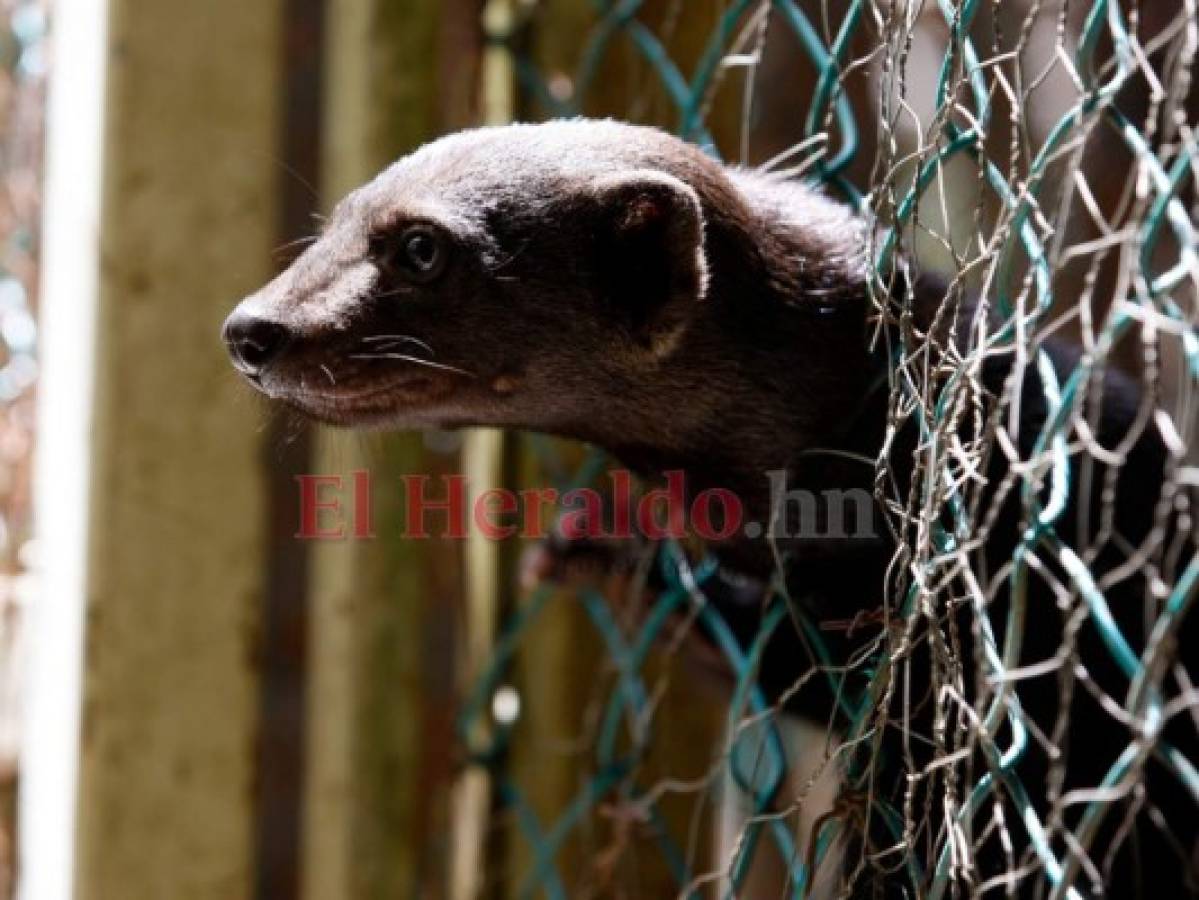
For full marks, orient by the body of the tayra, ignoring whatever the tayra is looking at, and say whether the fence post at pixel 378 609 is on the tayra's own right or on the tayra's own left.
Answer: on the tayra's own right

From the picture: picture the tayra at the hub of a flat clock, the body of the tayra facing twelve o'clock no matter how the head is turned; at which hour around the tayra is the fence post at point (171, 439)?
The fence post is roughly at 1 o'clock from the tayra.

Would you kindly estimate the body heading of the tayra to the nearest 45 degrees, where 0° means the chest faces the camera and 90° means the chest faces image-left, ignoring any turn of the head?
approximately 90°
